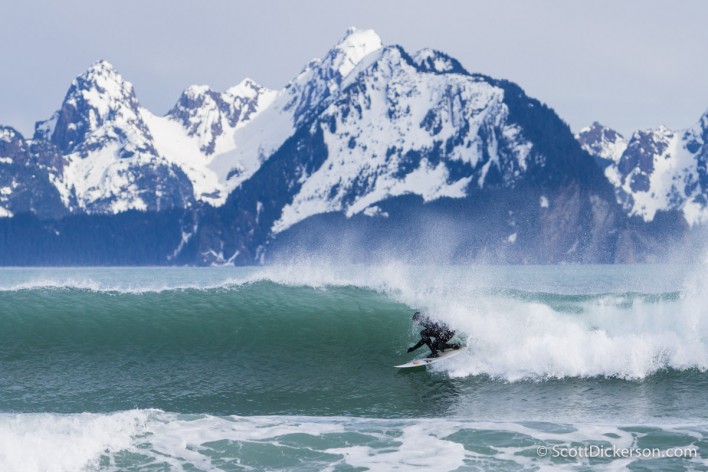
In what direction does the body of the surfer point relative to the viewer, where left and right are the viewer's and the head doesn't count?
facing to the left of the viewer
